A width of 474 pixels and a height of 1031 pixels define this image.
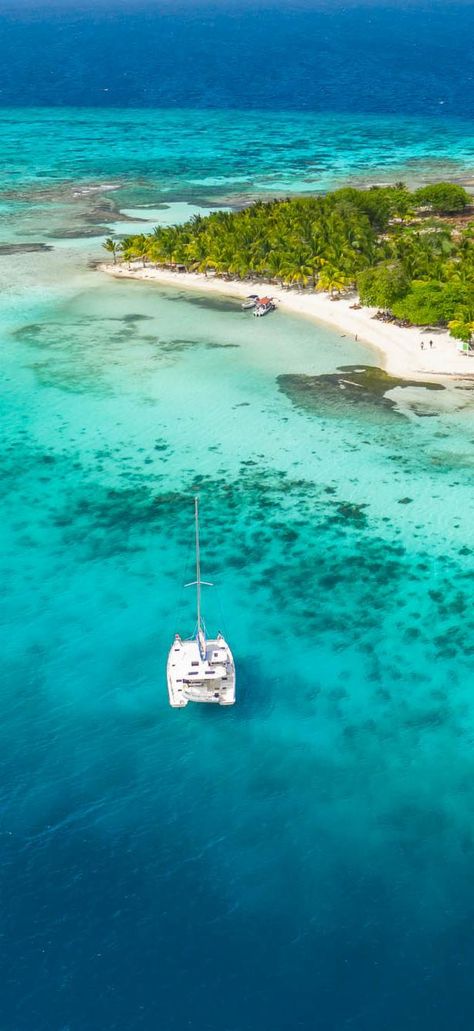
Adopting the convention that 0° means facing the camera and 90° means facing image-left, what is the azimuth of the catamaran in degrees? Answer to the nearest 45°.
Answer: approximately 180°
